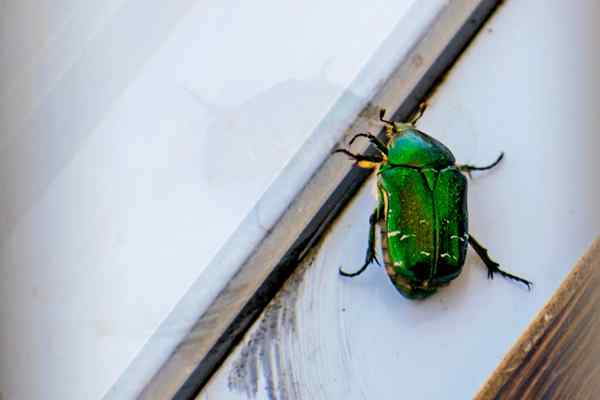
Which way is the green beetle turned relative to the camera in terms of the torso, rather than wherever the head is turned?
away from the camera
